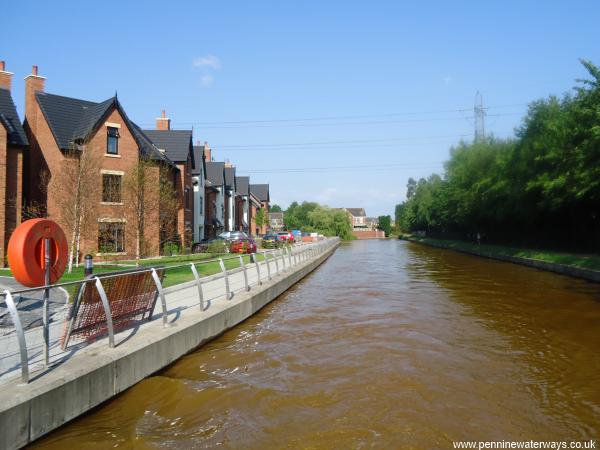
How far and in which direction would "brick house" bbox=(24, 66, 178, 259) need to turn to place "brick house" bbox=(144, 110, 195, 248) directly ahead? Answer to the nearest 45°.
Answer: approximately 90° to its left

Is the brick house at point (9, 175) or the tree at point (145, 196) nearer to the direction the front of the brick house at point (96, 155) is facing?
the tree

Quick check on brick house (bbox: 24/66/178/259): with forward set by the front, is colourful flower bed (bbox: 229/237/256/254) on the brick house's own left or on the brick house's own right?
on the brick house's own left

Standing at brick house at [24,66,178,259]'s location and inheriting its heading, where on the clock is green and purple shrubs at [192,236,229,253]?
The green and purple shrubs is roughly at 10 o'clock from the brick house.

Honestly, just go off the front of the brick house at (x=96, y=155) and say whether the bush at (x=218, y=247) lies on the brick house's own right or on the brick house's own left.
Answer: on the brick house's own left
